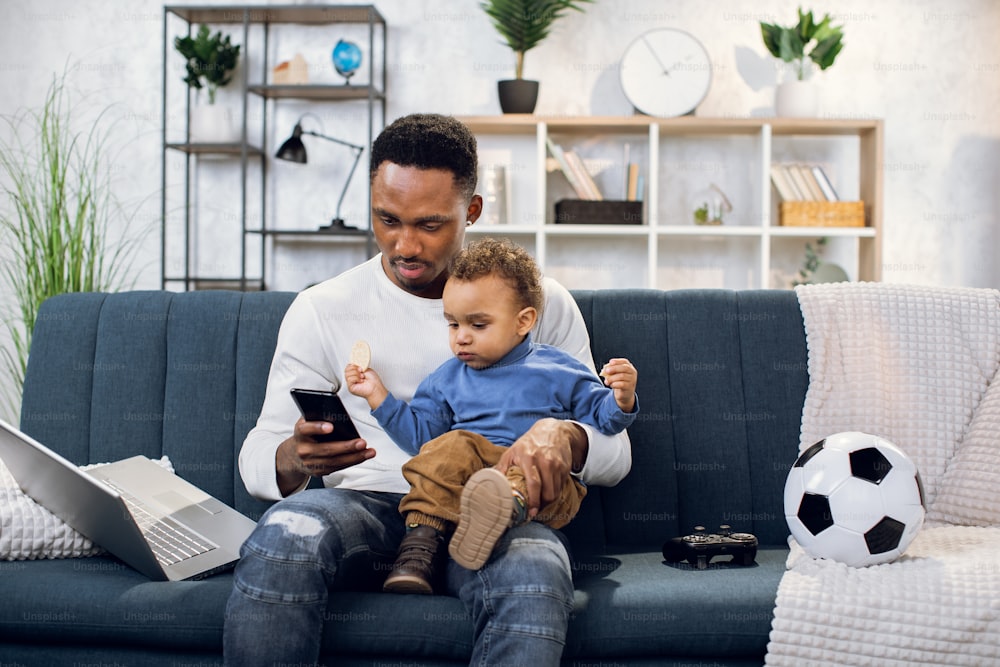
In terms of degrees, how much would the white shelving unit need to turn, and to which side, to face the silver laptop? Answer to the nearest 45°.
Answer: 0° — it already faces it

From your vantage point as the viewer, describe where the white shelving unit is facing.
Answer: facing the viewer

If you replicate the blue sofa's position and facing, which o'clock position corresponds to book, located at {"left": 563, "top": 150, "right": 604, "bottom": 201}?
The book is roughly at 6 o'clock from the blue sofa.

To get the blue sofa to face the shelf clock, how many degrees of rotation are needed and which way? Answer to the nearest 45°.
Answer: approximately 180°

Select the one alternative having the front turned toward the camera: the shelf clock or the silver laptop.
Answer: the shelf clock

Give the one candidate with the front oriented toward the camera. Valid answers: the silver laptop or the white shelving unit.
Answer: the white shelving unit

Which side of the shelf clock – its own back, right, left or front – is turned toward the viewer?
front
